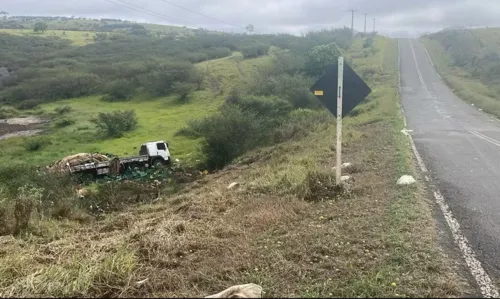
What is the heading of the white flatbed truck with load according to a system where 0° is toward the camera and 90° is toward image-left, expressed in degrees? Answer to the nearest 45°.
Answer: approximately 270°

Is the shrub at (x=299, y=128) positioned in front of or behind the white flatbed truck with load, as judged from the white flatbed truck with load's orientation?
in front

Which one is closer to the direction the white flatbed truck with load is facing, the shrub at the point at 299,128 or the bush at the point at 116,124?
the shrub

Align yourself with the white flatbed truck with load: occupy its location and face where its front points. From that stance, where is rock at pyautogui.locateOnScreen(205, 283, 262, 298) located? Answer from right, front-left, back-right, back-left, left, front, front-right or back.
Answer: right

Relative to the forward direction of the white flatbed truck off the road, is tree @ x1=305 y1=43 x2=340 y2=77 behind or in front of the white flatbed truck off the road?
in front

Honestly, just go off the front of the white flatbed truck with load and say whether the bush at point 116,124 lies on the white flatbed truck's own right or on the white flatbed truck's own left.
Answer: on the white flatbed truck's own left

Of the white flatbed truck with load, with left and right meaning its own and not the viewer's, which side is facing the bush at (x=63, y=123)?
left

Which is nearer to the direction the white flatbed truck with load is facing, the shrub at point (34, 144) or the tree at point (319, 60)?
the tree

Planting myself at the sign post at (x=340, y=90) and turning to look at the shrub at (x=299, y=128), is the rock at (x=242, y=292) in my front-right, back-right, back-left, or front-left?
back-left

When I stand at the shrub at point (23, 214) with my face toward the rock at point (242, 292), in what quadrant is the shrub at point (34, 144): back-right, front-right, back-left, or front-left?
back-left
